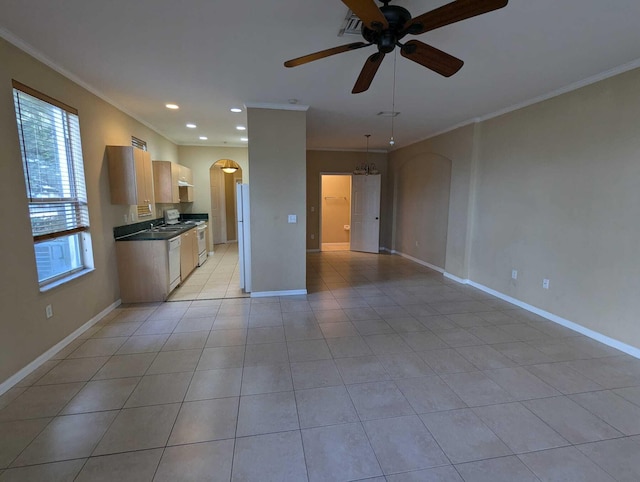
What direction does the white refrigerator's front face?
to the viewer's left

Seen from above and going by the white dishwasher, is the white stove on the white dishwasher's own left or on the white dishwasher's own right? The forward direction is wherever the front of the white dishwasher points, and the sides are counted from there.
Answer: on the white dishwasher's own left

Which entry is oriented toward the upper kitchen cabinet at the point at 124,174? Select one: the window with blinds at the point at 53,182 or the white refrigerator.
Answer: the white refrigerator

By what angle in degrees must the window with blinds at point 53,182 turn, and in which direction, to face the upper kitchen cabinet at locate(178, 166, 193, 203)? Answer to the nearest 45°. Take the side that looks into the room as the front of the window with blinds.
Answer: approximately 90° to its left

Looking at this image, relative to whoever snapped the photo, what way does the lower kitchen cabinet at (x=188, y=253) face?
facing to the right of the viewer

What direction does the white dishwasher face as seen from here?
to the viewer's right

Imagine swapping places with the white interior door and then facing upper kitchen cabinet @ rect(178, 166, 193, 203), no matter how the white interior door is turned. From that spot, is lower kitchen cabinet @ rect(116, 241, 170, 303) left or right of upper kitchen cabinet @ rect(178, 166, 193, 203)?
left

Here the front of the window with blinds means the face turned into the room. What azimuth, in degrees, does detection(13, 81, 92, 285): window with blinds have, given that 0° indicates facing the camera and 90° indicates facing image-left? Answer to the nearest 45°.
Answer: approximately 315°

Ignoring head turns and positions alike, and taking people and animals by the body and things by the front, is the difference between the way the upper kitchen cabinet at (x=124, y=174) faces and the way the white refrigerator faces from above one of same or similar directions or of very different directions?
very different directions

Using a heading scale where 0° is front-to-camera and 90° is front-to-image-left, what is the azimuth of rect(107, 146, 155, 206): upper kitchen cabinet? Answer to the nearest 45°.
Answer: approximately 270°

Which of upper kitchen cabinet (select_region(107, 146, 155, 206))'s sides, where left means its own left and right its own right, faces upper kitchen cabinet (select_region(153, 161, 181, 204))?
left
